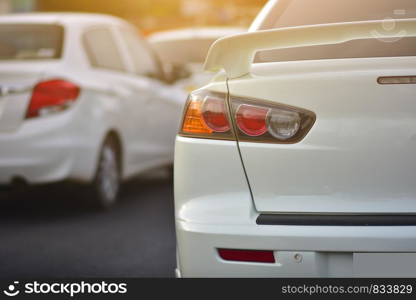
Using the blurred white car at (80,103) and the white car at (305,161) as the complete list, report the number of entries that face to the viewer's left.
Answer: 0

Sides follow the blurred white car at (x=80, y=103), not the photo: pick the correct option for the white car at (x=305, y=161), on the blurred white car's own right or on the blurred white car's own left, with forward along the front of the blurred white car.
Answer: on the blurred white car's own right

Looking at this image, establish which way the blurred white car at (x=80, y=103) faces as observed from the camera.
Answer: facing away from the viewer and to the right of the viewer

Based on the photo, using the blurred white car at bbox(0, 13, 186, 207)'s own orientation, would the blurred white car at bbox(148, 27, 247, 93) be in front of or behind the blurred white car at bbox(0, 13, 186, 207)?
in front

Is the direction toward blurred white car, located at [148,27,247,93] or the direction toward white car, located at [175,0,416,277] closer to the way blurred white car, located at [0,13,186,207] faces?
the blurred white car

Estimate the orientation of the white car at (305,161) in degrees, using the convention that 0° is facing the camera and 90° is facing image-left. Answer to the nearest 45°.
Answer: approximately 180°

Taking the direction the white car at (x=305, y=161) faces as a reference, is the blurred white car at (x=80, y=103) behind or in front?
in front
